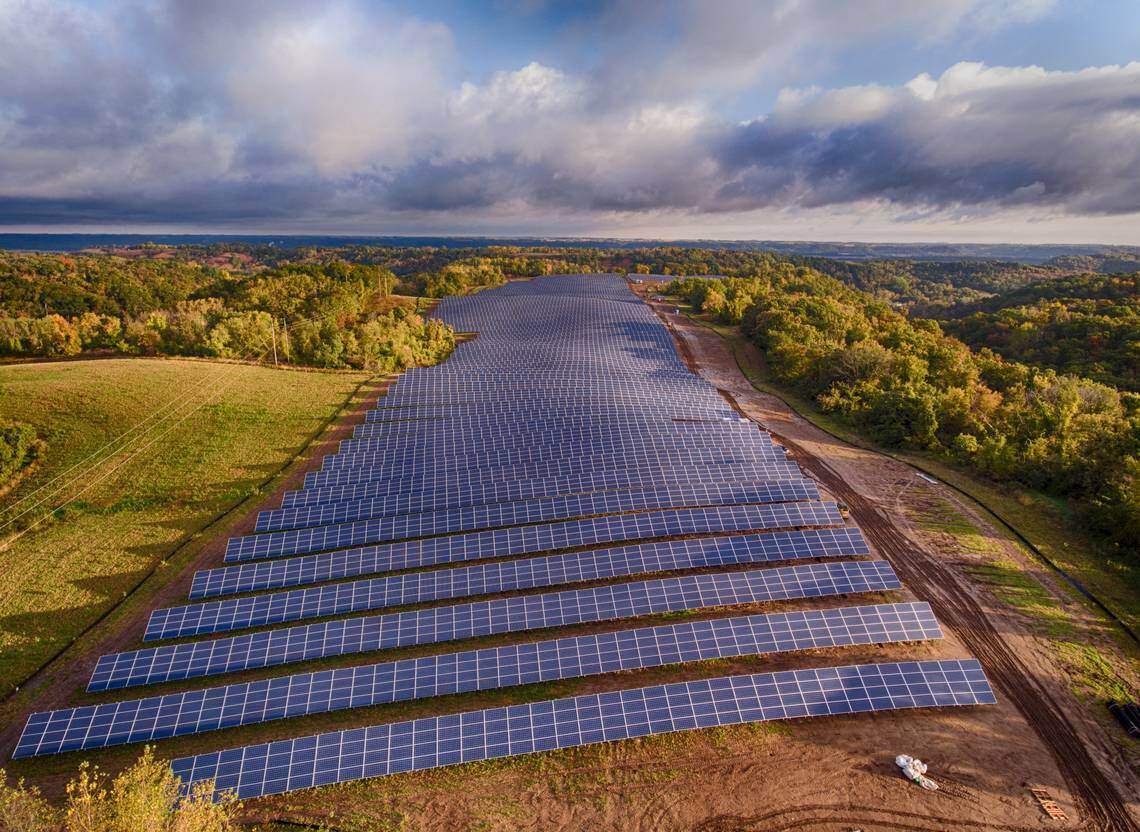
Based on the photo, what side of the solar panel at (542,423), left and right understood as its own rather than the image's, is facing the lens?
front

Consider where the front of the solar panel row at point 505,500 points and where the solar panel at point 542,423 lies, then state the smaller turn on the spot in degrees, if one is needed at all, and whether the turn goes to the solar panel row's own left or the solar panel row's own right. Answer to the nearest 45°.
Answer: approximately 180°

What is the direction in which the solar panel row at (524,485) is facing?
toward the camera

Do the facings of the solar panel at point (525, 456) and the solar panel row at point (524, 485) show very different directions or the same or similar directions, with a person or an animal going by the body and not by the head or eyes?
same or similar directions

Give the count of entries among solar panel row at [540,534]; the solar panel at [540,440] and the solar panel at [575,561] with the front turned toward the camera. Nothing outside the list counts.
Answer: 3

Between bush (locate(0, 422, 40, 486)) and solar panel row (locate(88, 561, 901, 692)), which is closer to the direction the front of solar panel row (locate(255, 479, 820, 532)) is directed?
the solar panel row

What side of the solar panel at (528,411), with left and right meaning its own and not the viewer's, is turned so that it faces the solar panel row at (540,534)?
front

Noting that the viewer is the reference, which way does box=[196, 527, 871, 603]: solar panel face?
facing the viewer

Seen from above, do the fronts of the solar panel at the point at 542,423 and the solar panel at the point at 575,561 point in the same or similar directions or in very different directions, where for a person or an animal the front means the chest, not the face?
same or similar directions

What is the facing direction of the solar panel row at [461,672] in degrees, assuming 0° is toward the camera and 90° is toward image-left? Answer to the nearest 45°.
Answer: approximately 0°

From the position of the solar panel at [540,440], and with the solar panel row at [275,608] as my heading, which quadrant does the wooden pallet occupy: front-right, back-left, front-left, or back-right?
front-left

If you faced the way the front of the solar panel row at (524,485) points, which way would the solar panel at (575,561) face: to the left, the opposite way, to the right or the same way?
the same way

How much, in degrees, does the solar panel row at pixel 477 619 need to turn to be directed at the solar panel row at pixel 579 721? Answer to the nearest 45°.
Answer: approximately 45° to its left

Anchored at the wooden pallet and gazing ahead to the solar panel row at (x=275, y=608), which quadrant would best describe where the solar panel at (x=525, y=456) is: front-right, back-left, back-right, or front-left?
front-right

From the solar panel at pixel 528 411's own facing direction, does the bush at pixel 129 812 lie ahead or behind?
ahead

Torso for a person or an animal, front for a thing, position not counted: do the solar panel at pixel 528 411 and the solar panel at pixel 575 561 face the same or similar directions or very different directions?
same or similar directions

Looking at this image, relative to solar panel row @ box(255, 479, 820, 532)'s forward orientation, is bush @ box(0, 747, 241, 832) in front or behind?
in front
